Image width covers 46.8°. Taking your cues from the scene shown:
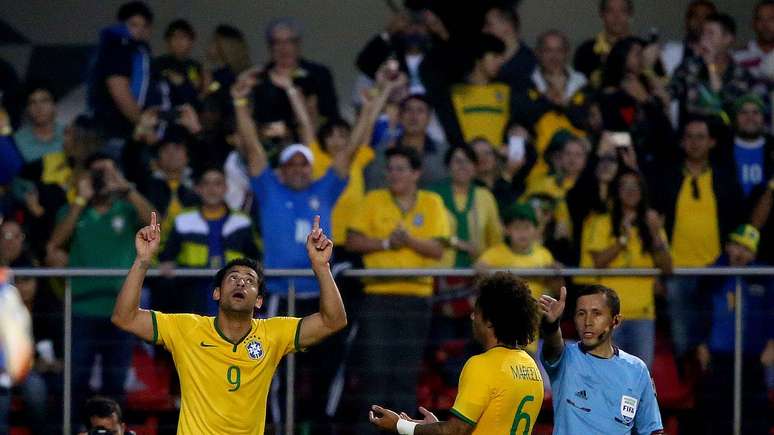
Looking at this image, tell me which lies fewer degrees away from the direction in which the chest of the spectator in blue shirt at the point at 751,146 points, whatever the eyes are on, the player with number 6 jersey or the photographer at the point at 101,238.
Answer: the player with number 6 jersey

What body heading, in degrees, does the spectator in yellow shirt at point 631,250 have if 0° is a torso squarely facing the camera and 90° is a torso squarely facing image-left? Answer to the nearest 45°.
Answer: approximately 0°

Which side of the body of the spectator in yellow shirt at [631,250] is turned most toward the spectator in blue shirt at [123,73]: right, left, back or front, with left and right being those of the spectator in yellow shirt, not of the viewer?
right

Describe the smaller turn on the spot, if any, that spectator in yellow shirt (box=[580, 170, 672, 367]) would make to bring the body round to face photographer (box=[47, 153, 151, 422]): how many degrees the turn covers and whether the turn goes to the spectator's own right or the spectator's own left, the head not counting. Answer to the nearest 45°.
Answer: approximately 90° to the spectator's own right

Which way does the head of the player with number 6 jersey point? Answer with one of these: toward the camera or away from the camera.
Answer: away from the camera

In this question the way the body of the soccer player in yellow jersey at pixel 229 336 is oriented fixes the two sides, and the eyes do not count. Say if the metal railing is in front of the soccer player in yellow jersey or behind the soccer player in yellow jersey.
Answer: behind

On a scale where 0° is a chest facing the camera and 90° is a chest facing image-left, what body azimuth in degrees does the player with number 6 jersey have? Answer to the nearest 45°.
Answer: approximately 135°
